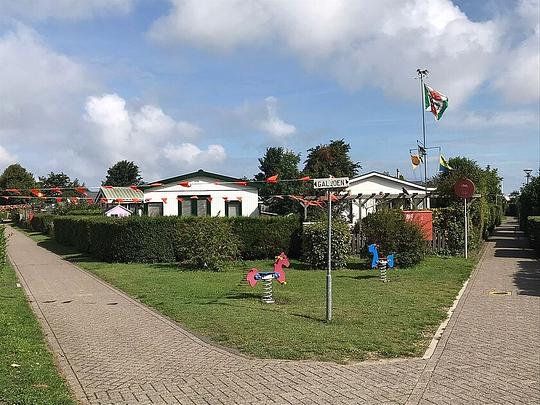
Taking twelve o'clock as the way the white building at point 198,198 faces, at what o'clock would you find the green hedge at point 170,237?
The green hedge is roughly at 12 o'clock from the white building.

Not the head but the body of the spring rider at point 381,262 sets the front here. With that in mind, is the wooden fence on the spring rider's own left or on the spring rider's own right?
on the spring rider's own right

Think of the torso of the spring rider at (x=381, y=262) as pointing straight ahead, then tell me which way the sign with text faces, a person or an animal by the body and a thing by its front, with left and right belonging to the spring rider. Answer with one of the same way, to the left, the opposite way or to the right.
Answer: to the left

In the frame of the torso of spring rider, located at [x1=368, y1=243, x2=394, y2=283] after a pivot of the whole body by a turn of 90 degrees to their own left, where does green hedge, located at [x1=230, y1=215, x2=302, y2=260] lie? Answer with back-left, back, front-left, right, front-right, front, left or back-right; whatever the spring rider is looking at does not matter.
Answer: back-right

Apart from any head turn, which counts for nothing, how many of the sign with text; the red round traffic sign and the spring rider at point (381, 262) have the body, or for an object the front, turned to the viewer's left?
1

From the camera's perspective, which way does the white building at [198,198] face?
toward the camera

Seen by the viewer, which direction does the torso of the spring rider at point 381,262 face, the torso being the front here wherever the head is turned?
to the viewer's left

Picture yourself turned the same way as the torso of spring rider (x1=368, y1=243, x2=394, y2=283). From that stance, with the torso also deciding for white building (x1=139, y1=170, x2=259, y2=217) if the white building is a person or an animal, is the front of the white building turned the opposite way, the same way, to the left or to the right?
to the left

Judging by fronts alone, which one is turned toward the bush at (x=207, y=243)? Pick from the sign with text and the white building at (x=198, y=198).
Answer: the white building

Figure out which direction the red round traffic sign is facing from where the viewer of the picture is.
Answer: facing the viewer

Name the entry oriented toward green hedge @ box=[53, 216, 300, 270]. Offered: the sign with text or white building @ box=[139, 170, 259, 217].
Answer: the white building

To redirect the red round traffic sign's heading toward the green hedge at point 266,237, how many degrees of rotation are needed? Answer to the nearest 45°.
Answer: approximately 90° to its right

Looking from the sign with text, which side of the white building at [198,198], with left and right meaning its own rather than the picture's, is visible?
front

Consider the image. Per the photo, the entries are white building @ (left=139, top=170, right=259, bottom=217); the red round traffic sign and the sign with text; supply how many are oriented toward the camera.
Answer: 3

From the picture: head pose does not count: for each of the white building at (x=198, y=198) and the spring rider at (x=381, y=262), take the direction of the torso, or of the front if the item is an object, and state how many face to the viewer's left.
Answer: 1

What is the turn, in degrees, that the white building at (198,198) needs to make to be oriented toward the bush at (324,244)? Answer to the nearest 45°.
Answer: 0° — it already faces it

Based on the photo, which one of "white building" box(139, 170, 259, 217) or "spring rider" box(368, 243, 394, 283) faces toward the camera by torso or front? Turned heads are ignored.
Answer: the white building

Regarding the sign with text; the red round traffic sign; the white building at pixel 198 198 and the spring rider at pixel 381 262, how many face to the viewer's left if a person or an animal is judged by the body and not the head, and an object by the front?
1
